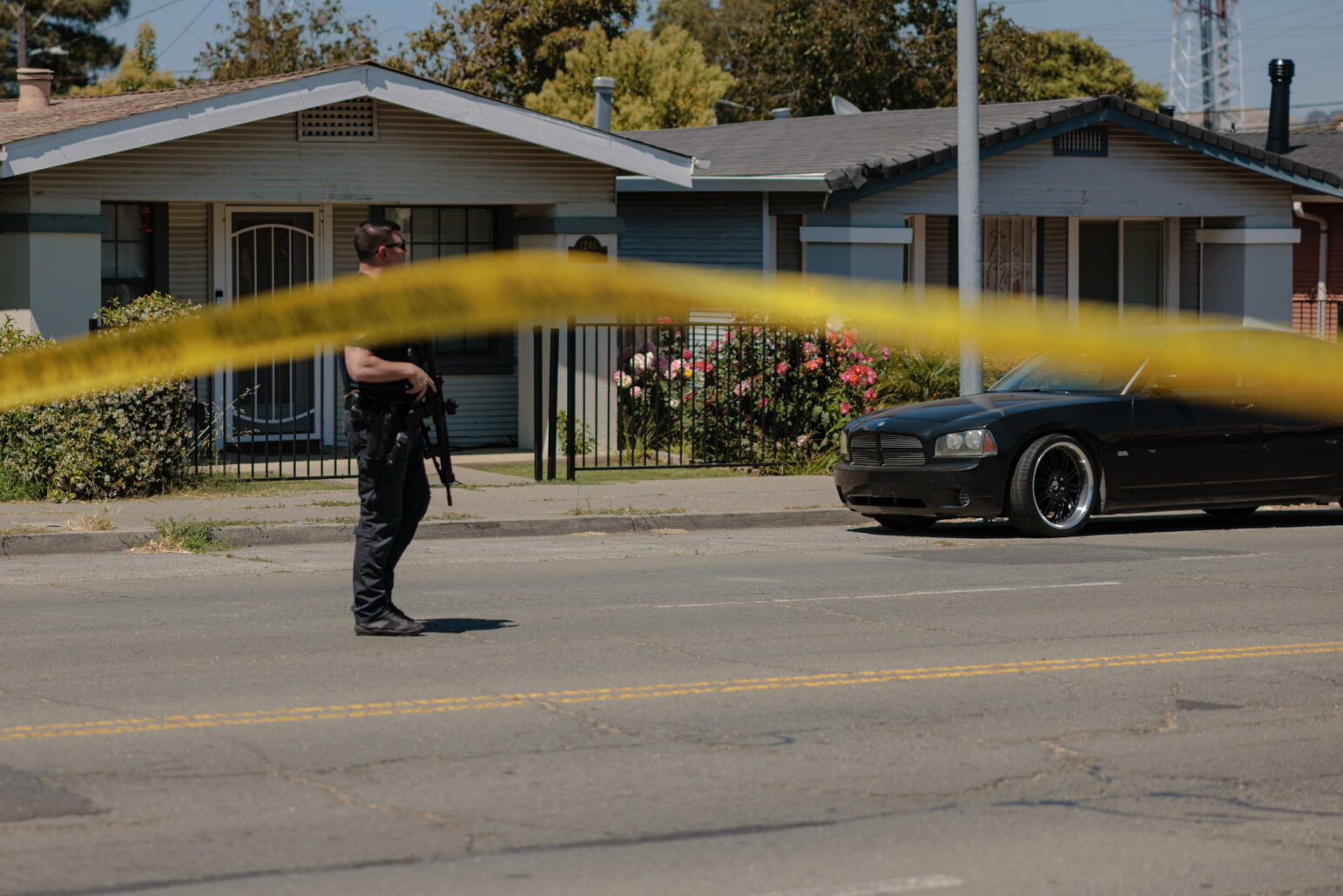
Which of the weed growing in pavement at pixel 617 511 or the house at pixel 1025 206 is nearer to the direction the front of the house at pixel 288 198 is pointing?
the weed growing in pavement

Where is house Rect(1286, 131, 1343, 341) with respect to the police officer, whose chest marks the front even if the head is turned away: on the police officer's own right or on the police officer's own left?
on the police officer's own left

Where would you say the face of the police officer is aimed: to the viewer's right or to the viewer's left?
to the viewer's right

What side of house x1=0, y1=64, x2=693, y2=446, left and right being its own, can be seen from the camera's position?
front

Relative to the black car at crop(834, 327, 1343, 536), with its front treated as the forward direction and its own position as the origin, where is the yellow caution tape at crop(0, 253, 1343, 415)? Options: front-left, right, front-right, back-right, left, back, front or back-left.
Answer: front-left

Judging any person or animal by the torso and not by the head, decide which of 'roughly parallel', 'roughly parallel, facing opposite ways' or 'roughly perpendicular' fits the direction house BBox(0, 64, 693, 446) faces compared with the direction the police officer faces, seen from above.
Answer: roughly perpendicular

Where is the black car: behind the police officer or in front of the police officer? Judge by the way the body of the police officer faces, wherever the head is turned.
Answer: in front

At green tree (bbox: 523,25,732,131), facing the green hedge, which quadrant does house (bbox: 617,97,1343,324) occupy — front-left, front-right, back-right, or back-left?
front-left

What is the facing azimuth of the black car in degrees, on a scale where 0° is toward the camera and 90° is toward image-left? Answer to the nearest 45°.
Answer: approximately 45°

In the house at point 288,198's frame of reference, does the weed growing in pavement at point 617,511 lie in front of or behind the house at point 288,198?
in front

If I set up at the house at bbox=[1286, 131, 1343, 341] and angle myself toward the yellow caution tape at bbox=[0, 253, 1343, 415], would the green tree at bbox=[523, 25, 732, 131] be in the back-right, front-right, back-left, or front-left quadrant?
back-right

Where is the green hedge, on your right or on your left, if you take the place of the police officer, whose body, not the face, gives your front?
on your left

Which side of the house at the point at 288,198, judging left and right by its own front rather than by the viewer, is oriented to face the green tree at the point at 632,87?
back

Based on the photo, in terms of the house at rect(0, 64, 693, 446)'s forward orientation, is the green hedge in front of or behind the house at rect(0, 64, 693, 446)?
in front

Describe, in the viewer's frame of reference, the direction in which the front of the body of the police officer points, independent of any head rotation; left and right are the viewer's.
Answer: facing to the right of the viewer

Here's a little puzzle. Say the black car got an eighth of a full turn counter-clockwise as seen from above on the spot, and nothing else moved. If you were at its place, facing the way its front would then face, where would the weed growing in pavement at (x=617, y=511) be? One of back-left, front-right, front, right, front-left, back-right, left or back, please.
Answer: right

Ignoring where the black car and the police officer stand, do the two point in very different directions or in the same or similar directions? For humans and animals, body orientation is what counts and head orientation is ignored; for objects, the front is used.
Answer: very different directions

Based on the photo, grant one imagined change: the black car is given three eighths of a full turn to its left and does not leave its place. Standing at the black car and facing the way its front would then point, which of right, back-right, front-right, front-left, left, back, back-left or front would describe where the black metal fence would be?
back-left

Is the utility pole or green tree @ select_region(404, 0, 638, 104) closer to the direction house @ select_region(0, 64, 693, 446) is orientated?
the utility pole

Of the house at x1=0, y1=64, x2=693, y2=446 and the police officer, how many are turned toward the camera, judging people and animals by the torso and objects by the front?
1
